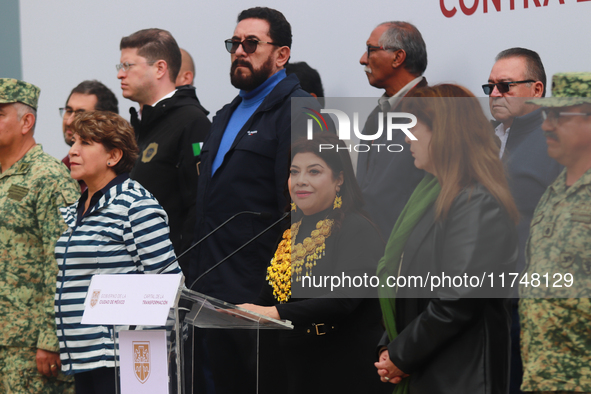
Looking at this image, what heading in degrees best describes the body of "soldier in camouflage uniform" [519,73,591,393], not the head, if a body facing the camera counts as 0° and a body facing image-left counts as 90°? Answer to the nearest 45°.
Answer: approximately 45°

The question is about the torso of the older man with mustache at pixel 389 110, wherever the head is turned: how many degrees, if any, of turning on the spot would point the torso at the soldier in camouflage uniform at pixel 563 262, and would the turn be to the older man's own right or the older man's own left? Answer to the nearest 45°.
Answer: approximately 135° to the older man's own left

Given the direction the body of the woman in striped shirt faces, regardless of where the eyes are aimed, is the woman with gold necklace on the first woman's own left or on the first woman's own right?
on the first woman's own left

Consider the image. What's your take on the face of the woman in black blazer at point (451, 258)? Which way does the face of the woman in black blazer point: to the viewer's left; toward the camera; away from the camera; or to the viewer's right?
to the viewer's left

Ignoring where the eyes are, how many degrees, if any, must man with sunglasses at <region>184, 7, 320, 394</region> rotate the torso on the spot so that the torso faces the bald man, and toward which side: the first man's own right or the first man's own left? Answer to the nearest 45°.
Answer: approximately 135° to the first man's own right

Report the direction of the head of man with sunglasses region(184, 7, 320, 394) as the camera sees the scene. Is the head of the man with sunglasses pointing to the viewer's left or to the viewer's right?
to the viewer's left

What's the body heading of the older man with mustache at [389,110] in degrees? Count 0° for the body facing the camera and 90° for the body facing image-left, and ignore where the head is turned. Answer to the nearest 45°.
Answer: approximately 90°

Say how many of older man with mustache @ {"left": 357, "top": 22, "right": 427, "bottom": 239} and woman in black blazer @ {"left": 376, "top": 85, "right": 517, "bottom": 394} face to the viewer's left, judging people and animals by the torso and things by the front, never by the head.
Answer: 2

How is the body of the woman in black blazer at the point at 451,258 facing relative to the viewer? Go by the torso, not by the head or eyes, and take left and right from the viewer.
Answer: facing to the left of the viewer

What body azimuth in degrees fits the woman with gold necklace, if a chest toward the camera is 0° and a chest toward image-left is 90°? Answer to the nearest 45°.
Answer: approximately 45°
